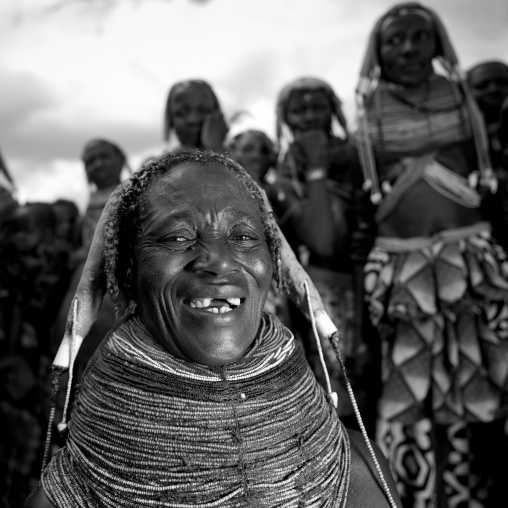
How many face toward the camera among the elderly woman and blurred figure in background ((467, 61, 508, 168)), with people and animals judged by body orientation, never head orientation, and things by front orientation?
2

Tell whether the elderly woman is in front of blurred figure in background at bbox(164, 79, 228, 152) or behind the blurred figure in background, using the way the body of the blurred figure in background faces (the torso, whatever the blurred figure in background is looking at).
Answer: in front

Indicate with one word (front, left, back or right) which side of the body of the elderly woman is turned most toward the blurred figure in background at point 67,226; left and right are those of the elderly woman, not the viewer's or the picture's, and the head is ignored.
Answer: back

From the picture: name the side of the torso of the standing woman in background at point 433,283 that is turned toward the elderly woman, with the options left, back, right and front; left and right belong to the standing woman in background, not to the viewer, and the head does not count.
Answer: front
